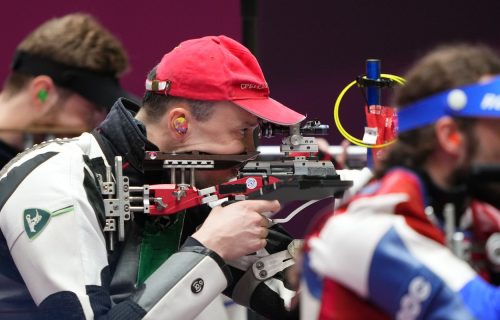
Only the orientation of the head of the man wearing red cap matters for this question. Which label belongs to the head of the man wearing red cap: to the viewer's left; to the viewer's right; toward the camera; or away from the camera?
to the viewer's right

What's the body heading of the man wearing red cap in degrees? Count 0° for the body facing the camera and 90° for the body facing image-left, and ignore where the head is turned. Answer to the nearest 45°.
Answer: approximately 270°
